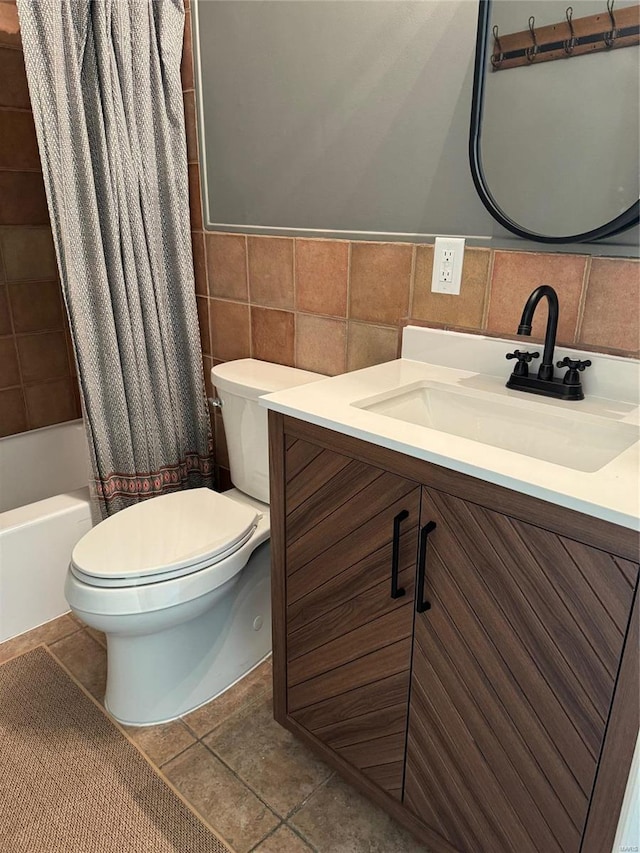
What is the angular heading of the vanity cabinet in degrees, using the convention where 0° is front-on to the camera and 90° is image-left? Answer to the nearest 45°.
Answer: approximately 45°

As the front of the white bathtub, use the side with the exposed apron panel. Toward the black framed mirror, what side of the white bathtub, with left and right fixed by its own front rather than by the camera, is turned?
front

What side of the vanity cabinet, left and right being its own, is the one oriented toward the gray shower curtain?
right

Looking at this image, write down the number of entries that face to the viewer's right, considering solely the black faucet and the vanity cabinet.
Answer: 0

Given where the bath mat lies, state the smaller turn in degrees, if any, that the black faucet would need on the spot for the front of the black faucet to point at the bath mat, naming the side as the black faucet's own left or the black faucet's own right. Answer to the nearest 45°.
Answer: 0° — it already faces it

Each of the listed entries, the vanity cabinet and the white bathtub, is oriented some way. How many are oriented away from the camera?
0

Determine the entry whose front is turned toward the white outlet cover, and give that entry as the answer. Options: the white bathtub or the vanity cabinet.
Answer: the white bathtub
